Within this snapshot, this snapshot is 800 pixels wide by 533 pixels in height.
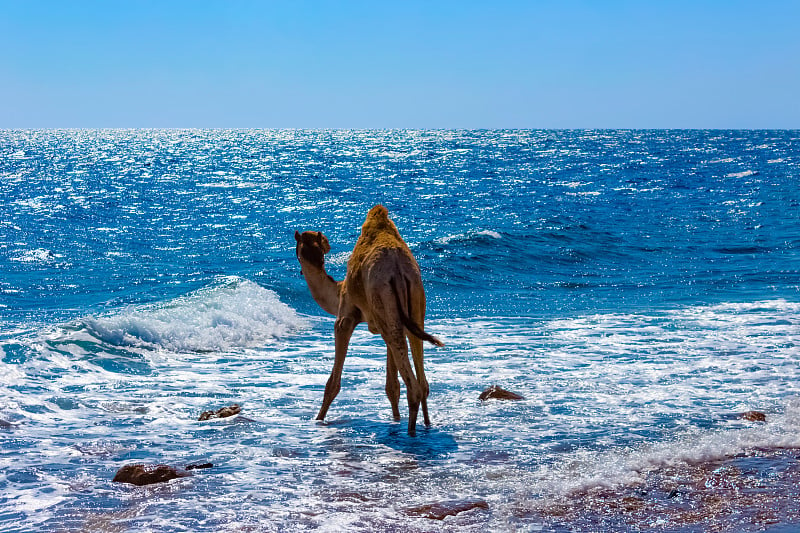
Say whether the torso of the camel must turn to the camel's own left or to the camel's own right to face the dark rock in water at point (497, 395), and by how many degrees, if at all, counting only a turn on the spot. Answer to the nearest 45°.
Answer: approximately 90° to the camel's own right

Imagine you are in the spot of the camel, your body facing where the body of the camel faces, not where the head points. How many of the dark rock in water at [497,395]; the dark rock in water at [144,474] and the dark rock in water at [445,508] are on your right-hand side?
1

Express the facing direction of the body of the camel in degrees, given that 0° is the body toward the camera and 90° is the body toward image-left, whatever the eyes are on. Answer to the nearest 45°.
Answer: approximately 135°

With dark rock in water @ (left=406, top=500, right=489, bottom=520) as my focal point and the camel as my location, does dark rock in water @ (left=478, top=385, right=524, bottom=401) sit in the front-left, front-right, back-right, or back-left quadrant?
back-left

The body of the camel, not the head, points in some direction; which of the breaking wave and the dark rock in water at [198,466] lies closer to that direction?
the breaking wave

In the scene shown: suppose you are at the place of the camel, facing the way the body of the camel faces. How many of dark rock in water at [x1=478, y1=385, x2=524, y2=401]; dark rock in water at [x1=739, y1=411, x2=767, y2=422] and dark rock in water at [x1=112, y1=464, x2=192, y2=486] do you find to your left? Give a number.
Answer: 1

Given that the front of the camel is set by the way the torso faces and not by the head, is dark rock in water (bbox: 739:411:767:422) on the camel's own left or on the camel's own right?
on the camel's own right

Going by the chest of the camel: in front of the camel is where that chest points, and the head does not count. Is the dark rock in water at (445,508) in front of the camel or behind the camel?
behind

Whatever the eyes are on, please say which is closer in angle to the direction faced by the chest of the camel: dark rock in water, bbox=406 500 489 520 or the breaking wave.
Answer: the breaking wave

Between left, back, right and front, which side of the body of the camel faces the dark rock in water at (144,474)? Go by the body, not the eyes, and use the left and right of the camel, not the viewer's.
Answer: left

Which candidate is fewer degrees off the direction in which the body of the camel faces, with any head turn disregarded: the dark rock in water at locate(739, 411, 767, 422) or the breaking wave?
the breaking wave

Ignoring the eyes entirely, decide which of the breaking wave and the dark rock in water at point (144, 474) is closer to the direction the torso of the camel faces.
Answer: the breaking wave
